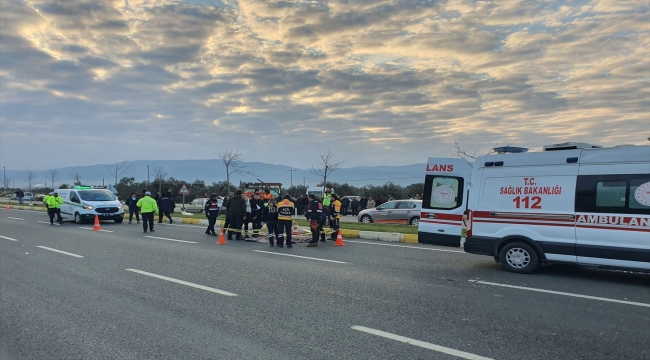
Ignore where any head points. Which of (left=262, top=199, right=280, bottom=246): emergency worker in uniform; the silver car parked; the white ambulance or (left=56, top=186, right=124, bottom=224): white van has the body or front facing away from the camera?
the emergency worker in uniform

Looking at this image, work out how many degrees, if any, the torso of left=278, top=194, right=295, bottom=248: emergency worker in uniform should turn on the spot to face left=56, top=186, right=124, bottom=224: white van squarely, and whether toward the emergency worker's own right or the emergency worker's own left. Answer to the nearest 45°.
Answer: approximately 45° to the emergency worker's own left

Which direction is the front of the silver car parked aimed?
to the viewer's left

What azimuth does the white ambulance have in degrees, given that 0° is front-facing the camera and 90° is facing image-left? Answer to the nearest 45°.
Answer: approximately 270°

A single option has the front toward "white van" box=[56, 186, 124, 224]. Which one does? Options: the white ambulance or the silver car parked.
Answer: the silver car parked

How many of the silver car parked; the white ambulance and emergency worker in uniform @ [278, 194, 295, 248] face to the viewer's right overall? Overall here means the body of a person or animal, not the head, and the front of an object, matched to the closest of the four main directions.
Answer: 1

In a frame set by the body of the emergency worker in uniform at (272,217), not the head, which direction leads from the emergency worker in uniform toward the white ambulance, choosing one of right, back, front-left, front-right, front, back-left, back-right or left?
back-right

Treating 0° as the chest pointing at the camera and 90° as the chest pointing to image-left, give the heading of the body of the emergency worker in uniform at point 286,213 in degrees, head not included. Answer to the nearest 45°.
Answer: approximately 180°

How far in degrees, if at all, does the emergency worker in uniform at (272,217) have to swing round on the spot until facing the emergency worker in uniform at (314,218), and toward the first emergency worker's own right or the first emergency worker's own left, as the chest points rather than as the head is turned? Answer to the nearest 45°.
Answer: approximately 90° to the first emergency worker's own right

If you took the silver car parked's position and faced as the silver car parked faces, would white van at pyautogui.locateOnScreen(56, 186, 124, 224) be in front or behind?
in front

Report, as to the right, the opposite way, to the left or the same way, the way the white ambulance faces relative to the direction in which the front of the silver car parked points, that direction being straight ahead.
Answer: the opposite way

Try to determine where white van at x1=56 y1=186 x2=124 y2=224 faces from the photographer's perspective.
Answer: facing the viewer and to the right of the viewer

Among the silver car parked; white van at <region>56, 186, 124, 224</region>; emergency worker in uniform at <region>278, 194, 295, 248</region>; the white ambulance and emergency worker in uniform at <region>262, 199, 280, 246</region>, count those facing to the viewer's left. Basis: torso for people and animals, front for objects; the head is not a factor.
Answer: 1

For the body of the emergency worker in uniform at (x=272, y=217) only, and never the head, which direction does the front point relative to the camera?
away from the camera
